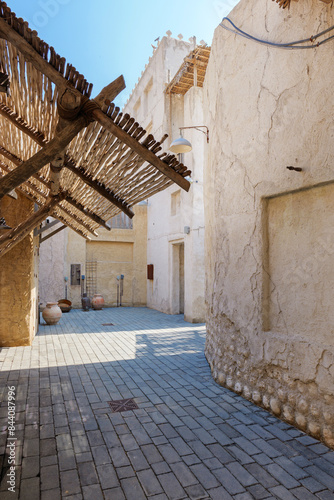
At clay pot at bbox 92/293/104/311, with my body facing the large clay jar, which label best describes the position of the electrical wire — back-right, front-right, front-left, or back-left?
front-left

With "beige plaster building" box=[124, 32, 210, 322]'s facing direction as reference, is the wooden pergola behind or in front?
in front

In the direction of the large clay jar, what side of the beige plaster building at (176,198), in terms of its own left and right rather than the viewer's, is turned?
front

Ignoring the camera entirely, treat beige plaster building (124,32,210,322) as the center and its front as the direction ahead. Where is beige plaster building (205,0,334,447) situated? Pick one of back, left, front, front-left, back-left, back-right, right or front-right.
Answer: front-left

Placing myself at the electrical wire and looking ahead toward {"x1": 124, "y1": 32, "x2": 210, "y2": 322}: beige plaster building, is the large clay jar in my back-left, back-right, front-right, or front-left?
front-left

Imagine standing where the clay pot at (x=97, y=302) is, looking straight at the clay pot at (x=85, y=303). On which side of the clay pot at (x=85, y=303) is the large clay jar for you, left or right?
left

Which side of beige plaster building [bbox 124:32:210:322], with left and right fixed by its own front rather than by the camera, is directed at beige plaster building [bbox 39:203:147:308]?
right

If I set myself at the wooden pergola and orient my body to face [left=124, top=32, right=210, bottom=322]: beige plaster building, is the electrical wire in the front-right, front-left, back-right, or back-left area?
front-right

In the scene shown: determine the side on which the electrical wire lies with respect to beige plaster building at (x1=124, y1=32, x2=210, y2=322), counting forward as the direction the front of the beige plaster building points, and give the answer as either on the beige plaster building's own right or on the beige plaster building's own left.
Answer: on the beige plaster building's own left
